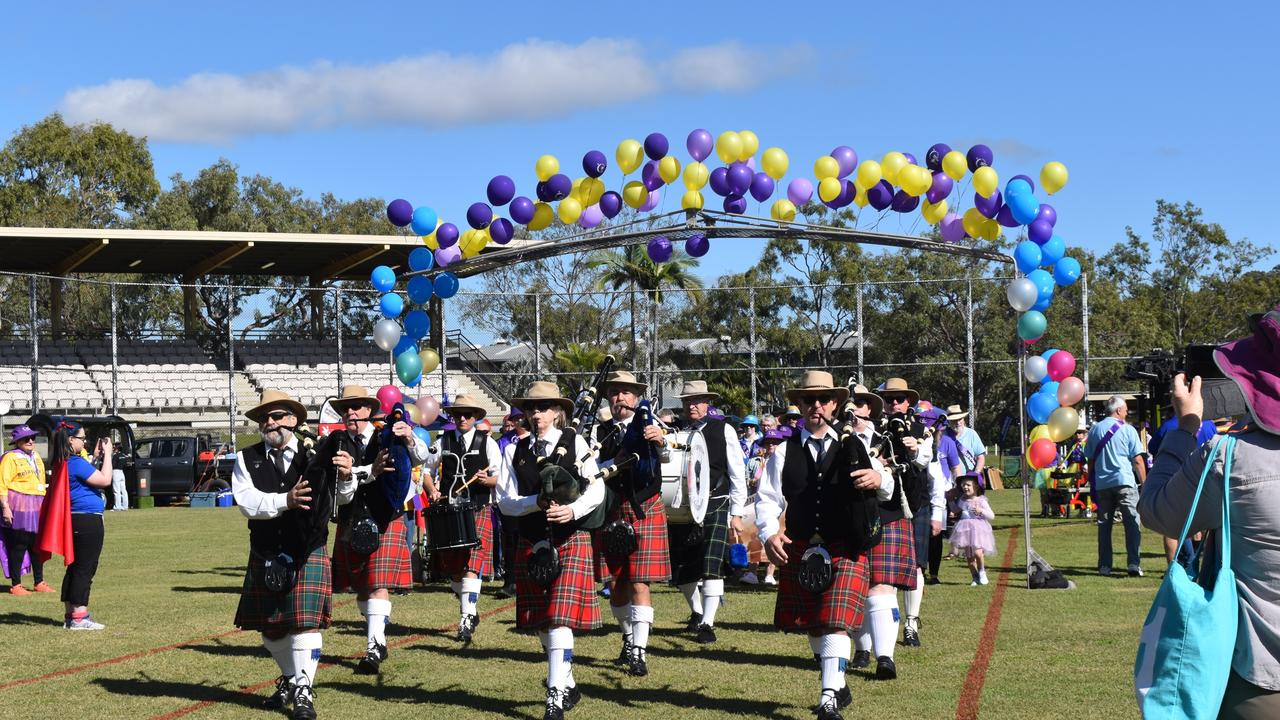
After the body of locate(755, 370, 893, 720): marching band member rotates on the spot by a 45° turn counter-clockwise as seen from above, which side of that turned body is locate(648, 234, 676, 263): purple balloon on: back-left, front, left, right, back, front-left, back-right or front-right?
back-left

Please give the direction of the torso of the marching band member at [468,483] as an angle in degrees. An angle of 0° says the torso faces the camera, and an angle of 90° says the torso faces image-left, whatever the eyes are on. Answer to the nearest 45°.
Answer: approximately 0°

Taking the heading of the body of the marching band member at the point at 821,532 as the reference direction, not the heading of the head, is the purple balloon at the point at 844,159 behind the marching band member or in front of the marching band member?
behind

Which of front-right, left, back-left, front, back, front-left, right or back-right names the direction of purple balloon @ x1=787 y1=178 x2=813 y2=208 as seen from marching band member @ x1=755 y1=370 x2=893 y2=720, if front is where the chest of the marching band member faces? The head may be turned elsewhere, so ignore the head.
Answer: back

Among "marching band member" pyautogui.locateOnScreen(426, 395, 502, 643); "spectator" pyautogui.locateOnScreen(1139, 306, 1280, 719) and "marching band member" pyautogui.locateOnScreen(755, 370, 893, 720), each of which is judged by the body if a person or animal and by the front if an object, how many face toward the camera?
2

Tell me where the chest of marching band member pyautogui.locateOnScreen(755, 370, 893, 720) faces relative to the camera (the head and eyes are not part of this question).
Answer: toward the camera

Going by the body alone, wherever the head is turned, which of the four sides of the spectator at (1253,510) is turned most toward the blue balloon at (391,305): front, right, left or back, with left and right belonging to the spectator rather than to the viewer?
front

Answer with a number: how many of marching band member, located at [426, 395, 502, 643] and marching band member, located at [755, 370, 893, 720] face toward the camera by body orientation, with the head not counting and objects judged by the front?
2

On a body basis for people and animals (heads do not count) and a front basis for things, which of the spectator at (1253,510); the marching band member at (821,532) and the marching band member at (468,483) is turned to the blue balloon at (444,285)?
the spectator

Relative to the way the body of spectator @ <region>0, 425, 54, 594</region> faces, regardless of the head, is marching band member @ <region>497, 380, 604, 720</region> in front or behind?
in front

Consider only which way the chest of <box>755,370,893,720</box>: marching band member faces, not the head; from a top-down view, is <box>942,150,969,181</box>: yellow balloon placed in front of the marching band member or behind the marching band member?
behind

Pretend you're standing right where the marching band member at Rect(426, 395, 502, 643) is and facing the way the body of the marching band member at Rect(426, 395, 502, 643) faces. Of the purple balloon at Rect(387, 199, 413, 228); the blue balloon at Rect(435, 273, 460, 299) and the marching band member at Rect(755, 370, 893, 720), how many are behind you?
2

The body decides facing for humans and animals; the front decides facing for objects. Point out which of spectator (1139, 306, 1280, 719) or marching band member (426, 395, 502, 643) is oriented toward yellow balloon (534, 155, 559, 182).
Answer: the spectator

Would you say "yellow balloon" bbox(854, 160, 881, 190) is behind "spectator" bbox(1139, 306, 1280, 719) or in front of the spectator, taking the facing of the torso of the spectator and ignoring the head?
in front

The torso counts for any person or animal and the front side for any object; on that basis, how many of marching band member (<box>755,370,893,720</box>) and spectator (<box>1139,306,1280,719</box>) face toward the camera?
1
